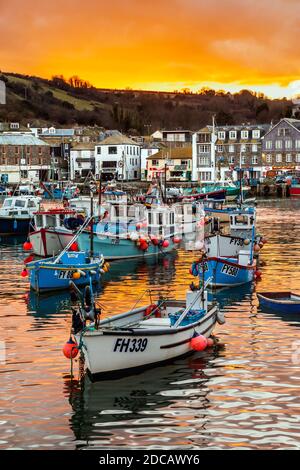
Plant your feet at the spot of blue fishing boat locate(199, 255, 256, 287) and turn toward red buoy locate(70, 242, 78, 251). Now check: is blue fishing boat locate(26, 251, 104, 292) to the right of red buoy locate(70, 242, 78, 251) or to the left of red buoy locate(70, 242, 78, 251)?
left

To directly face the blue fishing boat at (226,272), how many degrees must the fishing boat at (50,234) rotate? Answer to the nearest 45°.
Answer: approximately 90° to its left

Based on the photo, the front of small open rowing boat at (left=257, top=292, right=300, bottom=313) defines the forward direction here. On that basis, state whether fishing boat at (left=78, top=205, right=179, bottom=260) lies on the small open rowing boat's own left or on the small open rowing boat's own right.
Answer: on the small open rowing boat's own right

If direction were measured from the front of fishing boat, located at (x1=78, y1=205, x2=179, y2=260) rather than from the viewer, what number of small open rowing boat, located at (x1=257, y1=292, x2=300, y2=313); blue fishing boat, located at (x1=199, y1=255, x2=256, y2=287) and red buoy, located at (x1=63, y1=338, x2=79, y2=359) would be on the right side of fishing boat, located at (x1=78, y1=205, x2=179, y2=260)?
0

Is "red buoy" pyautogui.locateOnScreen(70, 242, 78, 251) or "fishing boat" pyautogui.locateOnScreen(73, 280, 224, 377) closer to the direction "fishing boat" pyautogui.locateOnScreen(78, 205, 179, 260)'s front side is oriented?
the red buoy

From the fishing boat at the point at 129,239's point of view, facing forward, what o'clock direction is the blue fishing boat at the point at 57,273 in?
The blue fishing boat is roughly at 11 o'clock from the fishing boat.

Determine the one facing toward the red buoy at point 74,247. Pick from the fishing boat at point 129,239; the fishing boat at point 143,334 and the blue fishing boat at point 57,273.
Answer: the fishing boat at point 129,239

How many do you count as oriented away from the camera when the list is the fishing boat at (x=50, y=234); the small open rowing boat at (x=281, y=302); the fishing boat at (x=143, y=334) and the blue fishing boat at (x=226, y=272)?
0

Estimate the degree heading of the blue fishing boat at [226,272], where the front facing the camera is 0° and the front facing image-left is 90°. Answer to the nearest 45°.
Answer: approximately 45°

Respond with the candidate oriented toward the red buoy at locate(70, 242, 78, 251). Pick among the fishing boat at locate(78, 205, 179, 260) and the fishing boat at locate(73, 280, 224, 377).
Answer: the fishing boat at locate(78, 205, 179, 260)

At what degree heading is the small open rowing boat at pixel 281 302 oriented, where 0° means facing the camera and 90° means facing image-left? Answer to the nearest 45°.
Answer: approximately 90°

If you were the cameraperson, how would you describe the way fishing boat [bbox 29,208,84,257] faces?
facing the viewer and to the left of the viewer
